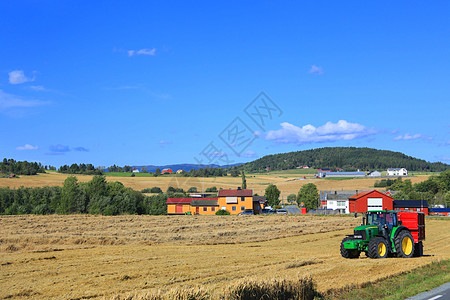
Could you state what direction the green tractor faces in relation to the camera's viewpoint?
facing the viewer and to the left of the viewer
